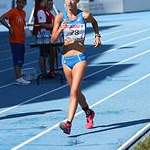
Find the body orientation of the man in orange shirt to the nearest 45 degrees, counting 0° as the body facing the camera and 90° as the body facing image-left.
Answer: approximately 315°
